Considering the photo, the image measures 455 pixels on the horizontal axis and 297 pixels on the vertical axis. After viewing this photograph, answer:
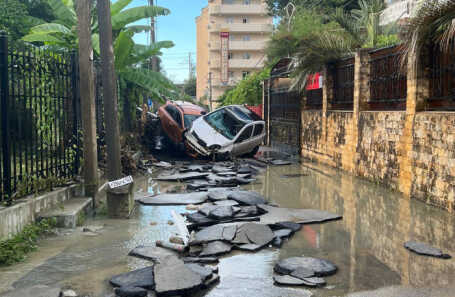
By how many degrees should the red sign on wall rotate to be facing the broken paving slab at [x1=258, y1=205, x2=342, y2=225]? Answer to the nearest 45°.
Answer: approximately 45° to its left

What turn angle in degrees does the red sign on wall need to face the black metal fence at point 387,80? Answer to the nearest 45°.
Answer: approximately 45° to its left

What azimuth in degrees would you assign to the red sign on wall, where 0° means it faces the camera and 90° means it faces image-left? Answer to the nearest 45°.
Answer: approximately 45°

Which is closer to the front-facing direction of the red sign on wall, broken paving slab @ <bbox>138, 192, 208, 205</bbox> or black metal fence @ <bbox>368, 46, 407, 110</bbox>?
the broken paving slab

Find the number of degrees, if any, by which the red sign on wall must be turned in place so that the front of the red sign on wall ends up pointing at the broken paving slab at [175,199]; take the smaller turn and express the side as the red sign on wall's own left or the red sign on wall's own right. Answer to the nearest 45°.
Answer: approximately 45° to the red sign on wall's own left

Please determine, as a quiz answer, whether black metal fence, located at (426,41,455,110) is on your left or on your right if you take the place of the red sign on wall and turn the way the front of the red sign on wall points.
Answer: on your left

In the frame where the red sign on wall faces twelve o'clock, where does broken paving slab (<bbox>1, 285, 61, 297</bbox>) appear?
The broken paving slab is roughly at 11 o'clock from the red sign on wall.
